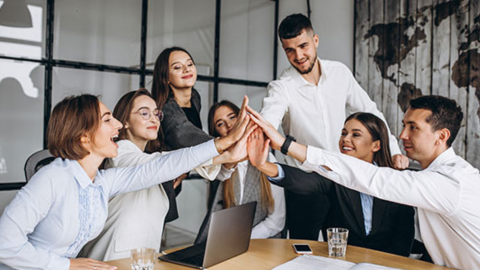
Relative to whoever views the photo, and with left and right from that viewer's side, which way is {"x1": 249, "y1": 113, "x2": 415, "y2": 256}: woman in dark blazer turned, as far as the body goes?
facing the viewer and to the left of the viewer

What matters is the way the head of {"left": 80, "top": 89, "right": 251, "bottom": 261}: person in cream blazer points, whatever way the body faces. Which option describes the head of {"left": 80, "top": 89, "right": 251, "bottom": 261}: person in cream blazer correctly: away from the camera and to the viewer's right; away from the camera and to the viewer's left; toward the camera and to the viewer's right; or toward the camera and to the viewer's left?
toward the camera and to the viewer's right

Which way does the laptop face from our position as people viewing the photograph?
facing away from the viewer and to the left of the viewer

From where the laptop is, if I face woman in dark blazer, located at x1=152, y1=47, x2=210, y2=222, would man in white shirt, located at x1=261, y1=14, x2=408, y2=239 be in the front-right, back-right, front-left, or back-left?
front-right

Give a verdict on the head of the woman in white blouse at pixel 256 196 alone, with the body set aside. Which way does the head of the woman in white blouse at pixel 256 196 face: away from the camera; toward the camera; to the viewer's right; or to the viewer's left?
toward the camera

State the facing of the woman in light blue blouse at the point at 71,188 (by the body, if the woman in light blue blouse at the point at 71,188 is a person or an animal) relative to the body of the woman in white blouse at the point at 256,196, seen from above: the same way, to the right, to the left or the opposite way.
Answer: to the left

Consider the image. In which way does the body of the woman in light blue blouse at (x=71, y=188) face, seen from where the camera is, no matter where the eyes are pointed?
to the viewer's right

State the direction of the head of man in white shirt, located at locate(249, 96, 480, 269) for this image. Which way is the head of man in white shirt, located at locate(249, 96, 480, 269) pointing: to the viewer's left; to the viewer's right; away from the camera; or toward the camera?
to the viewer's left

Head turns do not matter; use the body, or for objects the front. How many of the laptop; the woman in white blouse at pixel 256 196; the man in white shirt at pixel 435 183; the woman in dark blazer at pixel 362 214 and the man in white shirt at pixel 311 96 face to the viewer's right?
0

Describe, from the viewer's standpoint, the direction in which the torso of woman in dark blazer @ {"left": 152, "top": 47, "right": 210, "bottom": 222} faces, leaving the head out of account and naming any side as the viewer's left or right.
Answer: facing the viewer and to the right of the viewer

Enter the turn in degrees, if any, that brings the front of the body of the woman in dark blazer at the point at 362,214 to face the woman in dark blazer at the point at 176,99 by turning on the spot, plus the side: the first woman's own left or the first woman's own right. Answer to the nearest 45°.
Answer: approximately 45° to the first woman's own right

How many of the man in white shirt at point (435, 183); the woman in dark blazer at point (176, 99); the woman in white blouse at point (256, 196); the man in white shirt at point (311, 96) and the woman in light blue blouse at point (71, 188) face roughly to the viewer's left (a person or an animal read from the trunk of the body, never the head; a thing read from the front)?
1

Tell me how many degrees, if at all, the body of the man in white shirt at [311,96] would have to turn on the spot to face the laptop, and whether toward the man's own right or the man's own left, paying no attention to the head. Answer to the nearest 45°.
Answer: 0° — they already face it

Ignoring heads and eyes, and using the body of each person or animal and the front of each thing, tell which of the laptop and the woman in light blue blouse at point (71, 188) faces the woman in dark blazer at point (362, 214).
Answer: the woman in light blue blouse

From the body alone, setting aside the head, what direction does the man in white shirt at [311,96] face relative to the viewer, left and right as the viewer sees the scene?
facing the viewer

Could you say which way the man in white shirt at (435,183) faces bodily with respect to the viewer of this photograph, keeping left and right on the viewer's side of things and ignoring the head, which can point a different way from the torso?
facing to the left of the viewer

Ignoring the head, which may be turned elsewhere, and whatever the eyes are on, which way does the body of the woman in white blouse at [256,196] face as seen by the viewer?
toward the camera
